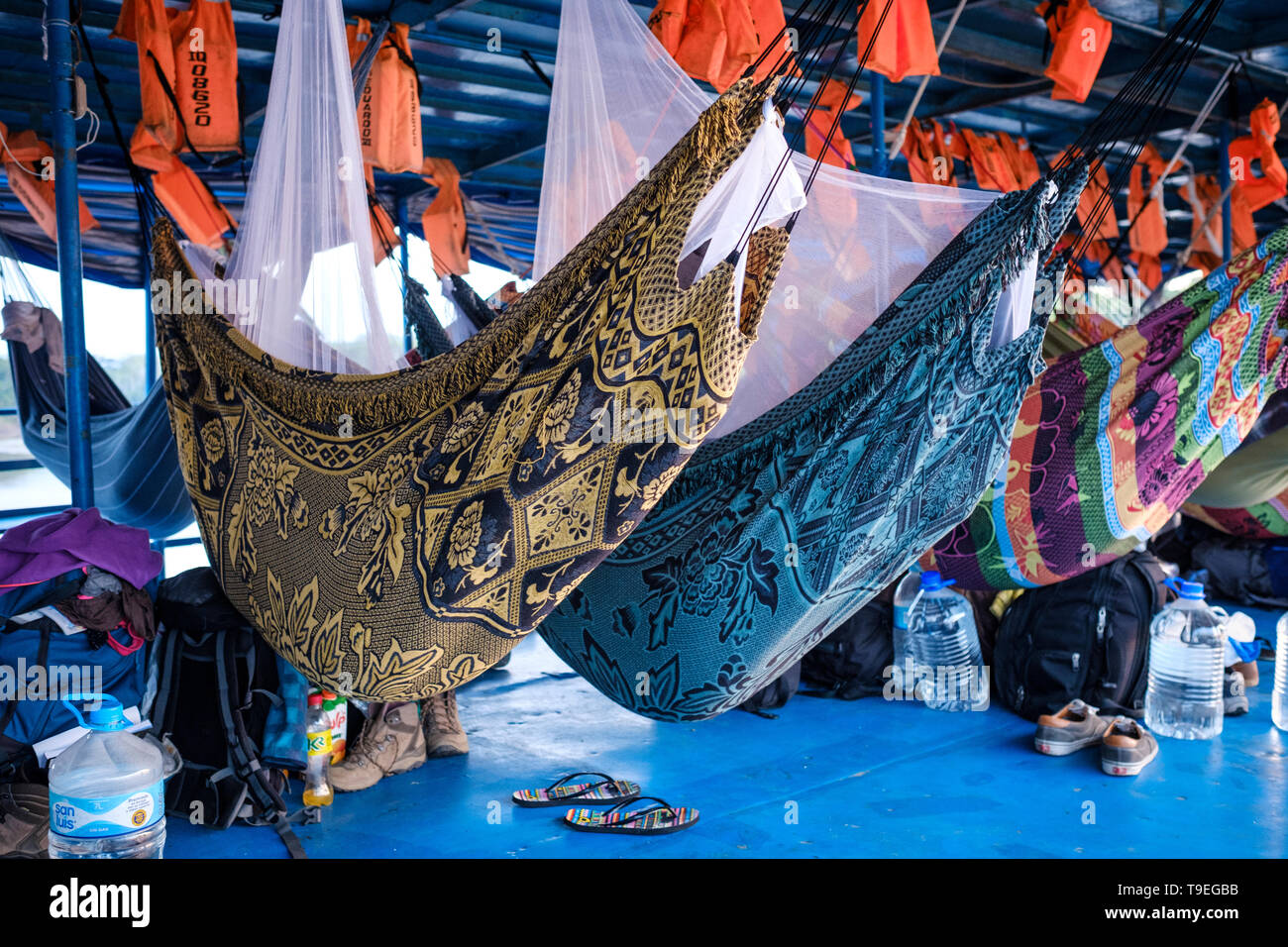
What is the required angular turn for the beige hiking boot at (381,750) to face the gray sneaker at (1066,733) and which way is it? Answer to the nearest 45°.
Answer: approximately 135° to its left

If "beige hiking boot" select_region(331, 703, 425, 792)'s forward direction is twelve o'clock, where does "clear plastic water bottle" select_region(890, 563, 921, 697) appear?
The clear plastic water bottle is roughly at 7 o'clock from the beige hiking boot.

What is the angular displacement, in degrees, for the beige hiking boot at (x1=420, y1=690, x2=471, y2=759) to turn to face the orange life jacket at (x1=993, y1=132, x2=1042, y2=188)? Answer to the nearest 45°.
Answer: approximately 135° to its left

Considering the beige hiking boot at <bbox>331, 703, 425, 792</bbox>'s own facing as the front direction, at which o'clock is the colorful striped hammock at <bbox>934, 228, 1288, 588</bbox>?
The colorful striped hammock is roughly at 8 o'clock from the beige hiking boot.

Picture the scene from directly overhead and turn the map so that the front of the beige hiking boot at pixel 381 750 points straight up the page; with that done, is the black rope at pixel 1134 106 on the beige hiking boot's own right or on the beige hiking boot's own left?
on the beige hiking boot's own left
